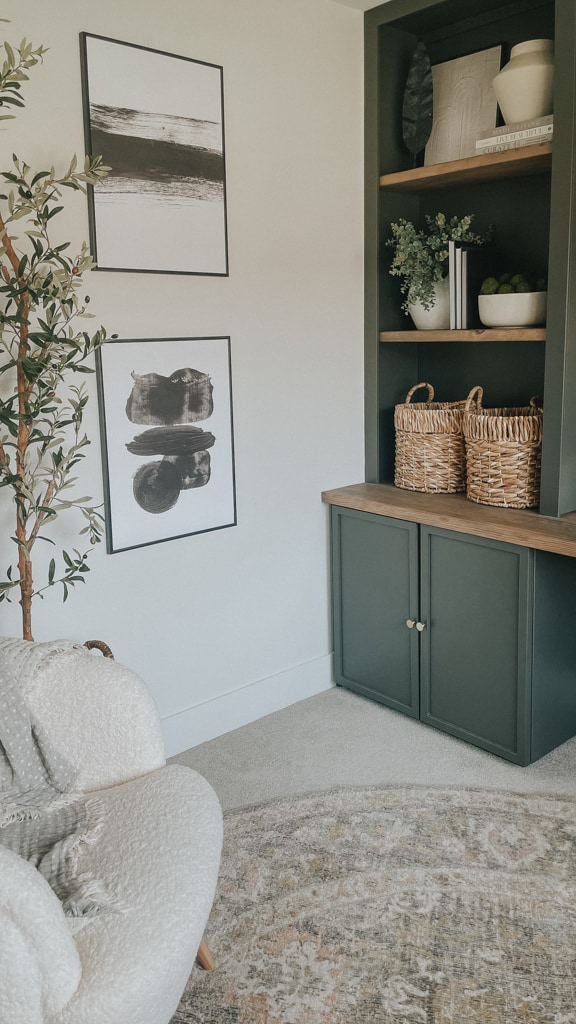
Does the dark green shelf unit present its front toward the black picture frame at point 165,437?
yes

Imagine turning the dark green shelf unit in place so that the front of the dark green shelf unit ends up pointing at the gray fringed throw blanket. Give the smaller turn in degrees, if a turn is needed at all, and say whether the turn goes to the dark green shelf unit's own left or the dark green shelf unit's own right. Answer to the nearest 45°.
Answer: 0° — it already faces it

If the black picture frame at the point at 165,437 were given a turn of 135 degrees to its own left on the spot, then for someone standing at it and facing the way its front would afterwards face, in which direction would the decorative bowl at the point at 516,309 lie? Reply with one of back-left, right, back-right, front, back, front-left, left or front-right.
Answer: right

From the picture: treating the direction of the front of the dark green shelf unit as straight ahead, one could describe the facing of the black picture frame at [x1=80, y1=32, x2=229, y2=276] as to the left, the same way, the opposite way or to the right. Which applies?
to the left

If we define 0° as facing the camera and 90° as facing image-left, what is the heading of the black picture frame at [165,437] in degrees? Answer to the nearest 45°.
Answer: approximately 315°

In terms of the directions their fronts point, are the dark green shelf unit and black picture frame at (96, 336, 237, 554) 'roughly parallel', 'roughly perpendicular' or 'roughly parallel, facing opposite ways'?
roughly perpendicular

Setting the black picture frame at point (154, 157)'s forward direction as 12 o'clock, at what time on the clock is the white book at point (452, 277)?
The white book is roughly at 10 o'clock from the black picture frame.

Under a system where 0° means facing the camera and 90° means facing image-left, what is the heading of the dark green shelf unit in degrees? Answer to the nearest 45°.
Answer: approximately 45°

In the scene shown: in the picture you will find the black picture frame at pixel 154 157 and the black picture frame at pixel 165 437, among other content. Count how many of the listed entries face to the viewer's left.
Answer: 0

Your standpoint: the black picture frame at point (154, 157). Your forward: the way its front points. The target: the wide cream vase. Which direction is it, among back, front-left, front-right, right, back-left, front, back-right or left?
front-left
